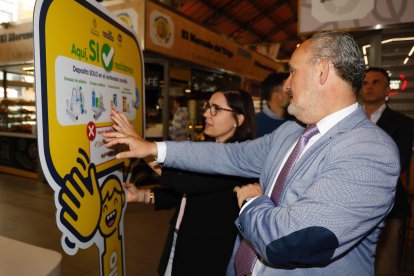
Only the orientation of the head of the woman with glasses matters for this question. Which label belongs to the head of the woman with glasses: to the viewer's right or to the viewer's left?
to the viewer's left

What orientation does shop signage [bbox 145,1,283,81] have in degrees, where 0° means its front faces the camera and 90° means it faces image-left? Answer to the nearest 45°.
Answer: approximately 315°

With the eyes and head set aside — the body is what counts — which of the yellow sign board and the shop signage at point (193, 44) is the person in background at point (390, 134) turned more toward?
the yellow sign board

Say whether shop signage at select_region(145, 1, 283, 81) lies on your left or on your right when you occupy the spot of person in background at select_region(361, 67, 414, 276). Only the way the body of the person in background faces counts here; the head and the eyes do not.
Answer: on your right

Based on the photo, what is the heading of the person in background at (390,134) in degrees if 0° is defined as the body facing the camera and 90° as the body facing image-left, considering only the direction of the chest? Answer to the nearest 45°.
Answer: approximately 45°

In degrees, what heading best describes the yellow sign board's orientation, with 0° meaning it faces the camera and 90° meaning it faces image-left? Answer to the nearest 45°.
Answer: approximately 315°
